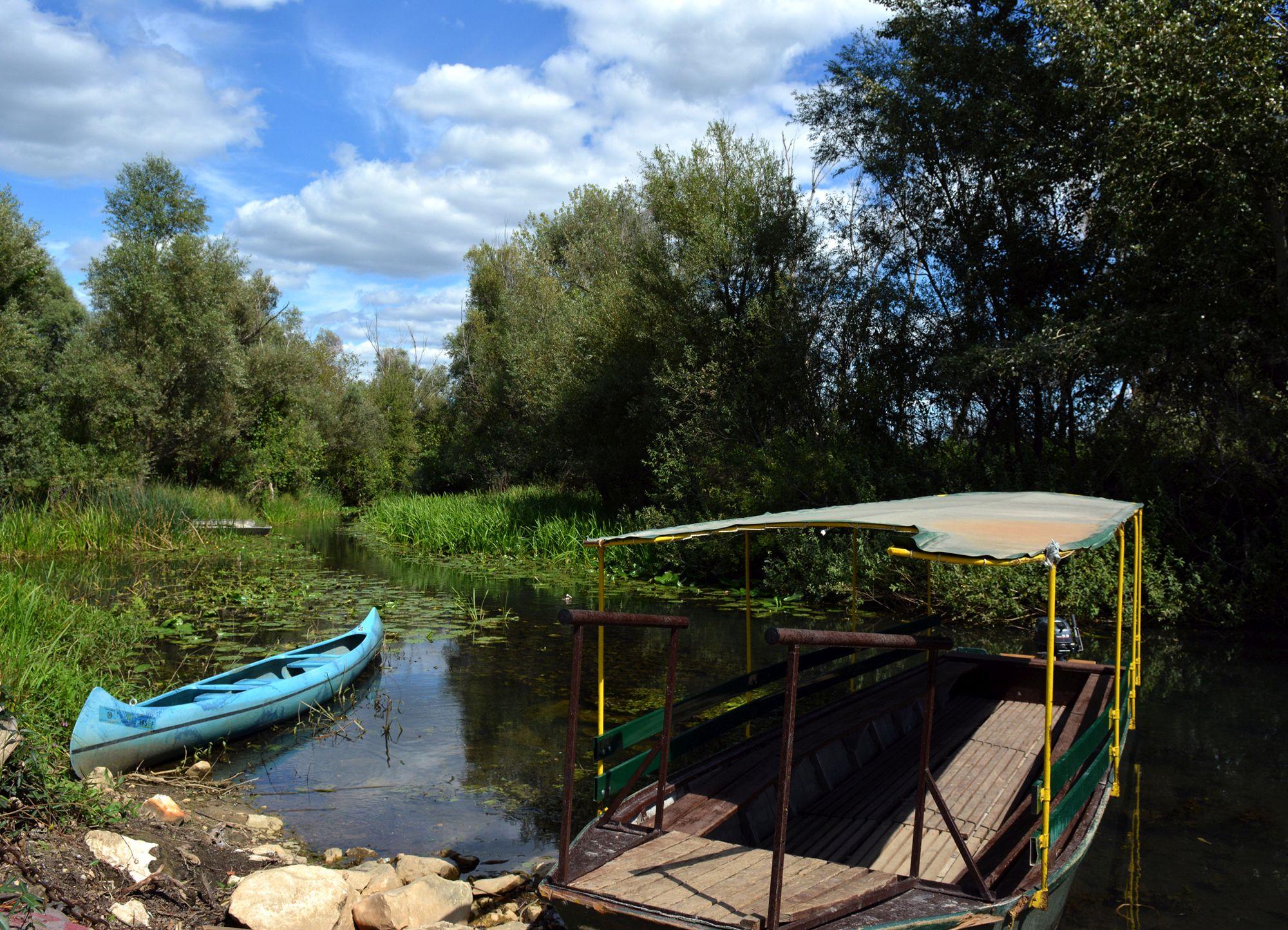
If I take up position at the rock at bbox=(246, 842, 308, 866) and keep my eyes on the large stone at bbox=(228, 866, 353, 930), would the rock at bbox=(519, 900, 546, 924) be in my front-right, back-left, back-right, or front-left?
front-left

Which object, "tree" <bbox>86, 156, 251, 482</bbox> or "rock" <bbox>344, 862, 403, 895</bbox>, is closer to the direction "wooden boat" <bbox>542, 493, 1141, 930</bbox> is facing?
the rock

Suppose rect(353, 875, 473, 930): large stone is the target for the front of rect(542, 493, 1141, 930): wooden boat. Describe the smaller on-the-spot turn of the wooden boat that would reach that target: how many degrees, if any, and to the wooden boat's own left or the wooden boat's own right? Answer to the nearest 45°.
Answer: approximately 45° to the wooden boat's own right

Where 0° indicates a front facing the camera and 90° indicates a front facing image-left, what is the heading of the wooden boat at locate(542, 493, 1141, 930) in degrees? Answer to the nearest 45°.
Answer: approximately 45°

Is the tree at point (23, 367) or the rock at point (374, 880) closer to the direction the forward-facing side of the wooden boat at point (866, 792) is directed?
the rock
